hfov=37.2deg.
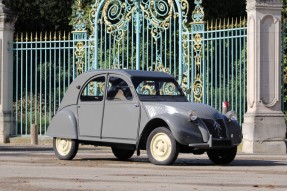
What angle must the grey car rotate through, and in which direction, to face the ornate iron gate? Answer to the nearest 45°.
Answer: approximately 135° to its left

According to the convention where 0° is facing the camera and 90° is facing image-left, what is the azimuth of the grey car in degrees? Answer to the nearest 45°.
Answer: approximately 315°

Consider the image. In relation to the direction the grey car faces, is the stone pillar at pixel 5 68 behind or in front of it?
behind

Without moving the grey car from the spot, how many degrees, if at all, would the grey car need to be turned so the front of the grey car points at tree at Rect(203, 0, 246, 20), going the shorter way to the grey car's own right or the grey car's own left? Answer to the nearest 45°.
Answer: approximately 135° to the grey car's own left

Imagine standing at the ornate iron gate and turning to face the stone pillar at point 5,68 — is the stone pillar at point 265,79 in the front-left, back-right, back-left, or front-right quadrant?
back-left

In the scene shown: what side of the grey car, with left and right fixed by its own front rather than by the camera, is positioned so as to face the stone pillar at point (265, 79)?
left
